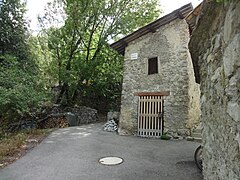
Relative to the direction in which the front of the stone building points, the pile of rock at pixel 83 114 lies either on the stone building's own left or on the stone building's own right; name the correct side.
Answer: on the stone building's own right

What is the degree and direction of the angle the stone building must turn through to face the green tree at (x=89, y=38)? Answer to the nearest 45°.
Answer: approximately 135° to its right

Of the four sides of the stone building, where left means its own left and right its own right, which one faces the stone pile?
right

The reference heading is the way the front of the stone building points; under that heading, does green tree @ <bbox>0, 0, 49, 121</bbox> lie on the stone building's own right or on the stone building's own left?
on the stone building's own right

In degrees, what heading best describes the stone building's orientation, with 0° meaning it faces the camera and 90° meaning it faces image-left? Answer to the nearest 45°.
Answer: approximately 0°
